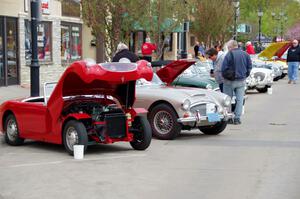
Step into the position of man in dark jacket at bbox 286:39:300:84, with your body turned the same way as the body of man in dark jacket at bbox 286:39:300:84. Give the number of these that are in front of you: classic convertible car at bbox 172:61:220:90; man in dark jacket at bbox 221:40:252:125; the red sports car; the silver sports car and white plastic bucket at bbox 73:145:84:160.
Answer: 5

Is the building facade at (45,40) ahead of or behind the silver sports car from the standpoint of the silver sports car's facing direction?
behind

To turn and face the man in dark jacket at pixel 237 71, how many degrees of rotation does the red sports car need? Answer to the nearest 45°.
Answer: approximately 90° to its left

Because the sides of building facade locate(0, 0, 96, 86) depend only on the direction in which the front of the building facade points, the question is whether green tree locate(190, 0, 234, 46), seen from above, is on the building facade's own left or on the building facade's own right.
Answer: on the building facade's own left

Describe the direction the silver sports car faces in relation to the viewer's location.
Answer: facing the viewer and to the right of the viewer

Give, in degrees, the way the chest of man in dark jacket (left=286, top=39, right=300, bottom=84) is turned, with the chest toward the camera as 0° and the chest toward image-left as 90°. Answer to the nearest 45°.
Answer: approximately 0°

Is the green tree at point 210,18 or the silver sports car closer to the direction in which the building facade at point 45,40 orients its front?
the silver sports car

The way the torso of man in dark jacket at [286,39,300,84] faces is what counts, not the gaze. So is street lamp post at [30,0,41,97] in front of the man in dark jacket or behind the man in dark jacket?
in front

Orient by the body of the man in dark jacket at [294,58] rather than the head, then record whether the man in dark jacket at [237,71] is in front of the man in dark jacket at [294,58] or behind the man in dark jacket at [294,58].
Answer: in front

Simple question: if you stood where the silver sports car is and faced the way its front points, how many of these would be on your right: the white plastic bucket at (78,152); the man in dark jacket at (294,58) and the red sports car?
2

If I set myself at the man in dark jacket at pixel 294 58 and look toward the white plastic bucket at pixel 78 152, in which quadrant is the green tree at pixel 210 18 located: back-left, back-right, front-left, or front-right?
back-right
